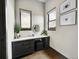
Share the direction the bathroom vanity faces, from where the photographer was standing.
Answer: facing the viewer and to the right of the viewer
